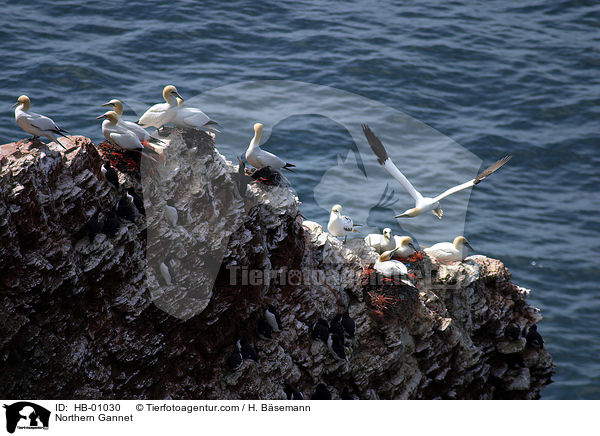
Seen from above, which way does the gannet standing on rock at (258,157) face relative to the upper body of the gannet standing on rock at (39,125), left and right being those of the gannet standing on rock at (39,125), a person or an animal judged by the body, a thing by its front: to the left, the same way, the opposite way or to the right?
the same way

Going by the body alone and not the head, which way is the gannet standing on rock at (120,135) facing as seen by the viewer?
to the viewer's left

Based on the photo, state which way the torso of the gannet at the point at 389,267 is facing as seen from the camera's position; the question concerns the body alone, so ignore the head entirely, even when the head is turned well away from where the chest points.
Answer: to the viewer's left

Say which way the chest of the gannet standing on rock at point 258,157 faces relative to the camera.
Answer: to the viewer's left

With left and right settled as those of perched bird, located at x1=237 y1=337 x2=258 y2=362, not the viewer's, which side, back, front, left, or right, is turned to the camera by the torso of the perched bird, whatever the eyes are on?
left

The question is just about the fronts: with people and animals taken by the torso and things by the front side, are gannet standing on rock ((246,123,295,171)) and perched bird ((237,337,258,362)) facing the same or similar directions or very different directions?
same or similar directions

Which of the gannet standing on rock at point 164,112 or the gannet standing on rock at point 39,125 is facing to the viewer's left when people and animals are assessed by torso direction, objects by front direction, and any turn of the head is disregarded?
the gannet standing on rock at point 39,125

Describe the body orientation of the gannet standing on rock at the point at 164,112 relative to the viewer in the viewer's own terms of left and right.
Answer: facing to the right of the viewer

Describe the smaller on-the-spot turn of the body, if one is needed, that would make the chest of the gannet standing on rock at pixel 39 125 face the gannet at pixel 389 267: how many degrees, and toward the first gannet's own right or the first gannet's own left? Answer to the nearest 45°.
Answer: approximately 180°

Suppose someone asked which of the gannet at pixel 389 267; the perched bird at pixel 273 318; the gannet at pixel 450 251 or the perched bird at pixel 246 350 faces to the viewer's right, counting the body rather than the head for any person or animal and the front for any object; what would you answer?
the gannet at pixel 450 251

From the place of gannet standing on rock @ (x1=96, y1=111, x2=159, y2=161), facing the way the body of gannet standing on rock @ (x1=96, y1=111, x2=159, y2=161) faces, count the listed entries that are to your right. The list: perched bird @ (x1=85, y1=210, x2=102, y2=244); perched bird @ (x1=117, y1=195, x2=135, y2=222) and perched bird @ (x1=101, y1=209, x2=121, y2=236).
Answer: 0

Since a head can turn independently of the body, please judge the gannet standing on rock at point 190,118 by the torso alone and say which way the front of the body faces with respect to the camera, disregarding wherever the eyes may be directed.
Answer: to the viewer's left

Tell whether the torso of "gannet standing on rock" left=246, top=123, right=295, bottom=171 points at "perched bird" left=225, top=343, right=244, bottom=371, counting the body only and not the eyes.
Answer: no

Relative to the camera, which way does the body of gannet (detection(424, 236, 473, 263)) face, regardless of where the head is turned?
to the viewer's right
